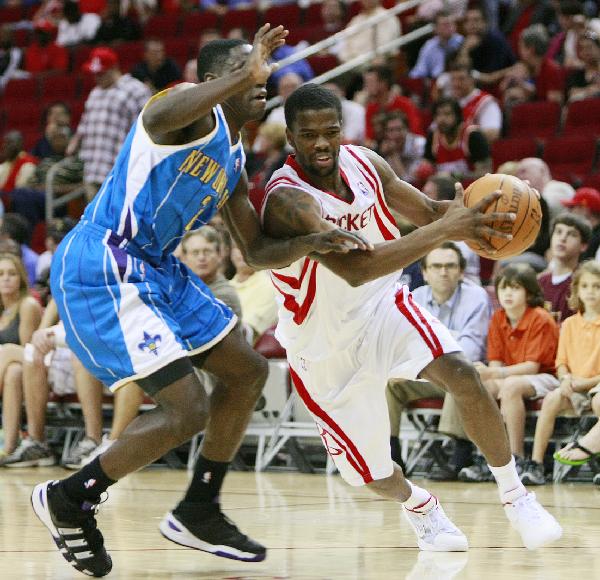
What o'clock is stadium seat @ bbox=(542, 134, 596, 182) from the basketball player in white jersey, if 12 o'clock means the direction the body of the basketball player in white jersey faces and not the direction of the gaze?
The stadium seat is roughly at 8 o'clock from the basketball player in white jersey.

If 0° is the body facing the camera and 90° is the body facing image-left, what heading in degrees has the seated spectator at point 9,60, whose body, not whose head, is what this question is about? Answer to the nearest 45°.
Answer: approximately 0°

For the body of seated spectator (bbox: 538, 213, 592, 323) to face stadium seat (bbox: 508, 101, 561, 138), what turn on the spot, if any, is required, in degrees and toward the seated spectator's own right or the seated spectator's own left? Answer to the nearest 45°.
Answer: approximately 135° to the seated spectator's own right

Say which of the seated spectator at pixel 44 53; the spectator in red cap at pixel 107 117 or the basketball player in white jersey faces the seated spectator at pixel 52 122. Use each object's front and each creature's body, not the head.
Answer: the seated spectator at pixel 44 53

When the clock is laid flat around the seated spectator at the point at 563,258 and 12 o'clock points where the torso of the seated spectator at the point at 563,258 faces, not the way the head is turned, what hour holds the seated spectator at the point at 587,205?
the seated spectator at the point at 587,205 is roughly at 5 o'clock from the seated spectator at the point at 563,258.

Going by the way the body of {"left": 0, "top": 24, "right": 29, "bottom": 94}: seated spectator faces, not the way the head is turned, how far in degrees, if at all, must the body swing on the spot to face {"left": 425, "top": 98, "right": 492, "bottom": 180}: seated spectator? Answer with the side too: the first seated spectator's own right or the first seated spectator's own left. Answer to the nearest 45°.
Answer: approximately 45° to the first seated spectator's own left

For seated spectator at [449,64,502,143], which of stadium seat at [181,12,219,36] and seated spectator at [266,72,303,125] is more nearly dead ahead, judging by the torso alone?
the seated spectator

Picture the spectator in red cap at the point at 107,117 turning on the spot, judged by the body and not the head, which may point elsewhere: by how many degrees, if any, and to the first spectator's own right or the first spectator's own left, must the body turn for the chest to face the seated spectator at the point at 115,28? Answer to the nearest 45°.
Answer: approximately 135° to the first spectator's own right
